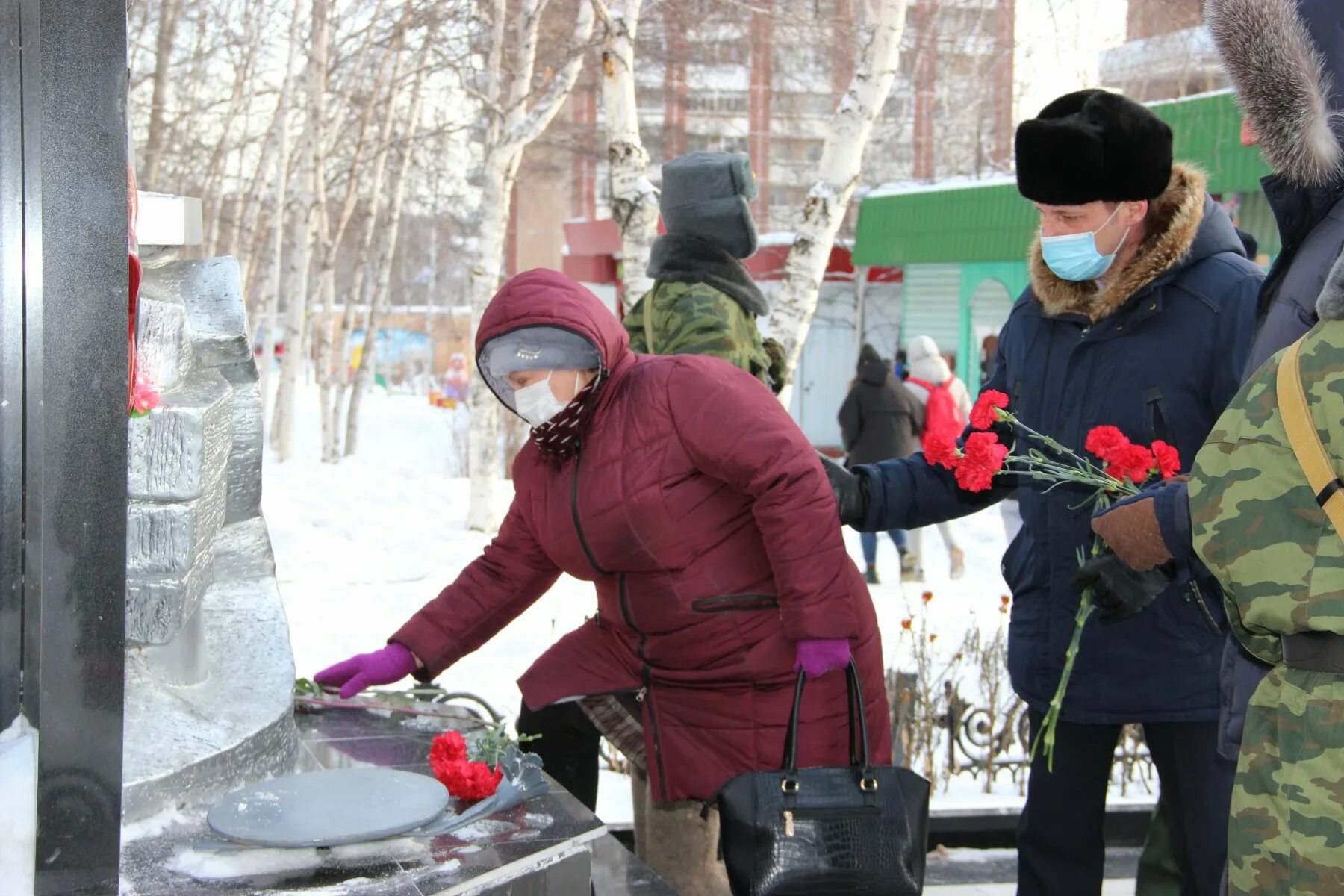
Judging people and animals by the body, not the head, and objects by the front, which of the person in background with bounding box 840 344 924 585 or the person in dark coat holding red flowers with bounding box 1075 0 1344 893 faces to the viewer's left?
the person in dark coat holding red flowers with bounding box 1075 0 1344 893

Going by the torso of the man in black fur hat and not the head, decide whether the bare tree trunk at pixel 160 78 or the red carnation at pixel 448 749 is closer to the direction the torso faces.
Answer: the red carnation

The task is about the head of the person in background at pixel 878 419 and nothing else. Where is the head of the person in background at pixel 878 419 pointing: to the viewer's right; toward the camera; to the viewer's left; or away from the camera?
away from the camera

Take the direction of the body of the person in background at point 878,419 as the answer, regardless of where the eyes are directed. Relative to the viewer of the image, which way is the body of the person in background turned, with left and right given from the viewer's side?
facing away from the viewer

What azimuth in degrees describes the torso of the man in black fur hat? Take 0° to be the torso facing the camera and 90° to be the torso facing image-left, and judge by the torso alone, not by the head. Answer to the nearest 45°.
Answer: approximately 45°

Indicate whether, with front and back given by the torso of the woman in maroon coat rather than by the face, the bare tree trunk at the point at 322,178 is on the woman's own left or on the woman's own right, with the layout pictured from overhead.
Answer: on the woman's own right

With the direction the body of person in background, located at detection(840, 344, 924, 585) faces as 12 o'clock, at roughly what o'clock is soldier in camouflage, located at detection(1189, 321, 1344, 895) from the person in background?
The soldier in camouflage is roughly at 6 o'clock from the person in background.

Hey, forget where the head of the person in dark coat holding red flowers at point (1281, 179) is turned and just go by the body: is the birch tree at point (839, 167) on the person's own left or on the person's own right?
on the person's own right

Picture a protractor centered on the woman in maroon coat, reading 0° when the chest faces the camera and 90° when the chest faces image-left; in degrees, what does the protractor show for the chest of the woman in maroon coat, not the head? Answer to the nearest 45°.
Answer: approximately 45°

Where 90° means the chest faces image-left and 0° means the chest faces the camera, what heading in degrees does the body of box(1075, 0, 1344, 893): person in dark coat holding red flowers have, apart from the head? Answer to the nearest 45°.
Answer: approximately 90°
